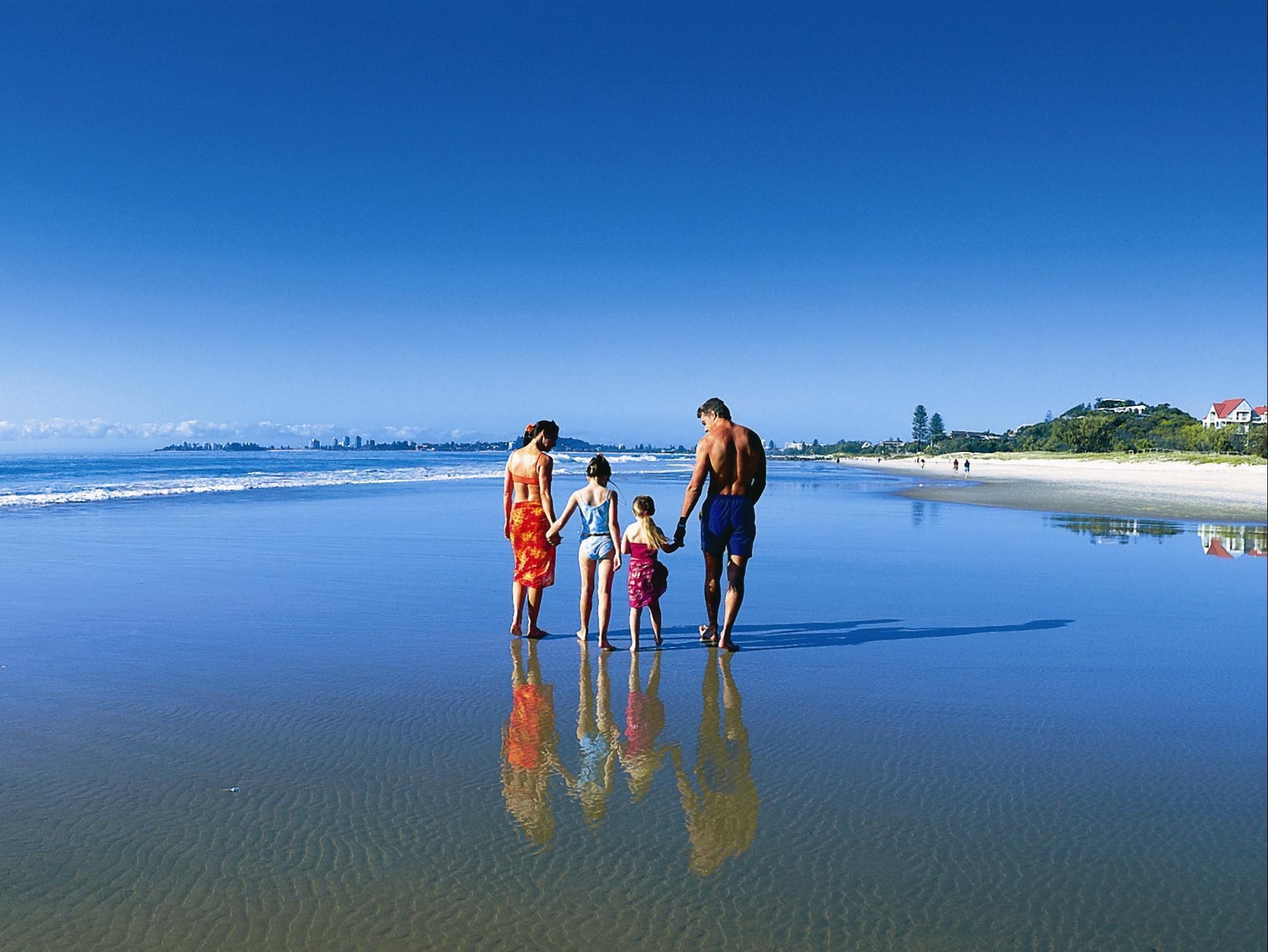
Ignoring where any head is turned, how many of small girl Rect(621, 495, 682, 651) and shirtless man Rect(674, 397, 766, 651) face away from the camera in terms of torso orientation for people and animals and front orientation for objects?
2

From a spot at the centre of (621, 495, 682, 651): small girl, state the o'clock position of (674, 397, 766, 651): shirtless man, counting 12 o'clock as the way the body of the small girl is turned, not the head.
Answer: The shirtless man is roughly at 3 o'clock from the small girl.

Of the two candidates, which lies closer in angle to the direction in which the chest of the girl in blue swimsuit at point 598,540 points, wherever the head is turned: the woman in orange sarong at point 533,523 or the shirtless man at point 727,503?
the woman in orange sarong

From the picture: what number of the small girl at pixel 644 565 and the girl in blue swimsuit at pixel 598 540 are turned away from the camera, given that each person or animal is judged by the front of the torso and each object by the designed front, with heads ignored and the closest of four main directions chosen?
2

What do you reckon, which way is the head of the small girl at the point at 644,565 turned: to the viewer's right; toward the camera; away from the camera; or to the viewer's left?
away from the camera

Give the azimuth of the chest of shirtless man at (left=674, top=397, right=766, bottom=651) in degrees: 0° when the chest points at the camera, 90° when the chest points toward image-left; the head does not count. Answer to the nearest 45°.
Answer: approximately 180°

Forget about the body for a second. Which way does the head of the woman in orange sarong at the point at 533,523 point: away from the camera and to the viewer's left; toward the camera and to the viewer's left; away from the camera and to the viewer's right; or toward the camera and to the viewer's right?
away from the camera and to the viewer's right

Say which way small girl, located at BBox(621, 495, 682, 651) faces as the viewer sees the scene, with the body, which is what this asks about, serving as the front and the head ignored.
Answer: away from the camera

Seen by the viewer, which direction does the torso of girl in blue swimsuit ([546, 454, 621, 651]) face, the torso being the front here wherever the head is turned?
away from the camera

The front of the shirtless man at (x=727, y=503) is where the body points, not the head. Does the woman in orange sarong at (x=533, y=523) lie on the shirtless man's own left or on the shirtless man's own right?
on the shirtless man's own left
